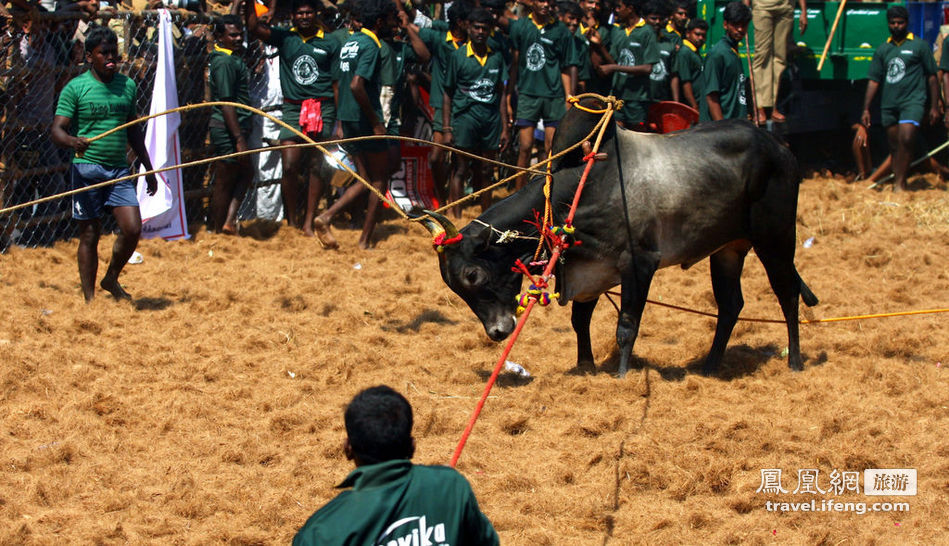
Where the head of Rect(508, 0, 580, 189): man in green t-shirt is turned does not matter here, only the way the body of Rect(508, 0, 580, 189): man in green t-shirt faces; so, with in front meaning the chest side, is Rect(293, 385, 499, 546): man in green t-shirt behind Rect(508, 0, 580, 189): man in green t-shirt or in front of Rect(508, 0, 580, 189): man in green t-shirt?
in front

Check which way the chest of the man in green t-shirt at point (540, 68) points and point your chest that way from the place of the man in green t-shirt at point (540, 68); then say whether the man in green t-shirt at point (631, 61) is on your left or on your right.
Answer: on your left

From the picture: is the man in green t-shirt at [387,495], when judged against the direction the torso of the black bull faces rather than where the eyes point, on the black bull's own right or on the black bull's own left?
on the black bull's own left

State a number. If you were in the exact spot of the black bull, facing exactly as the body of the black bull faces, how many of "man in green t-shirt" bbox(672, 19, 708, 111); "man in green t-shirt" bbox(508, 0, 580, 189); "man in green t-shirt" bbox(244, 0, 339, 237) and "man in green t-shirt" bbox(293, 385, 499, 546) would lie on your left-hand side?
1

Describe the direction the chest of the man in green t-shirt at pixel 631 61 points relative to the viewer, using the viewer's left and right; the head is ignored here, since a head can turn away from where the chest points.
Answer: facing the viewer and to the left of the viewer

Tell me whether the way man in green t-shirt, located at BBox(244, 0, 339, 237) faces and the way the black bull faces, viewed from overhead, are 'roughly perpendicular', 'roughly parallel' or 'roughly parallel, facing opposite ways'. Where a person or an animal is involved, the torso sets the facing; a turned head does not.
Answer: roughly perpendicular

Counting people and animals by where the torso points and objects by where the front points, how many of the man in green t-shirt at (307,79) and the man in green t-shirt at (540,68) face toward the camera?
2

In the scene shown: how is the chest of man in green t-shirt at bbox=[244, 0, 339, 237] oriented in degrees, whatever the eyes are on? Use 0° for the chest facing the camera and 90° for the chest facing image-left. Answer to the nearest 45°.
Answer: approximately 0°

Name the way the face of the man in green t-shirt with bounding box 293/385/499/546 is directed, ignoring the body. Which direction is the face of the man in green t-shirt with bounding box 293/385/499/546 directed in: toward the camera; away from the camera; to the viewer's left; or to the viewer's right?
away from the camera

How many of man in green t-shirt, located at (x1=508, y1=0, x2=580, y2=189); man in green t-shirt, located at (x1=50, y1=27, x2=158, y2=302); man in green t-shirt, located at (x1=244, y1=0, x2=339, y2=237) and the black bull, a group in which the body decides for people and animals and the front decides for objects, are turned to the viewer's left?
1

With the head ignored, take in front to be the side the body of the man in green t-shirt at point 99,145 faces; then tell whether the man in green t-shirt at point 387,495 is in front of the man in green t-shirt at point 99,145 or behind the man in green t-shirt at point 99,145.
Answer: in front

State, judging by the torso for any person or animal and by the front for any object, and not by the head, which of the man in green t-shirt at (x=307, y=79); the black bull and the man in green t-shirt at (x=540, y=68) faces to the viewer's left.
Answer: the black bull

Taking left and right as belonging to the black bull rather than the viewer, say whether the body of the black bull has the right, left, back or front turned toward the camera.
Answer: left

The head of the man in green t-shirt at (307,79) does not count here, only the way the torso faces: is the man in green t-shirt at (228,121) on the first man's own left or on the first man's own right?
on the first man's own right

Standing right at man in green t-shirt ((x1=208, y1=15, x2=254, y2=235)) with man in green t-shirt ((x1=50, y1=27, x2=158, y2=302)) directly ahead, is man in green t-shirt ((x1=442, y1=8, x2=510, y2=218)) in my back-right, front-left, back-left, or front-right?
back-left
